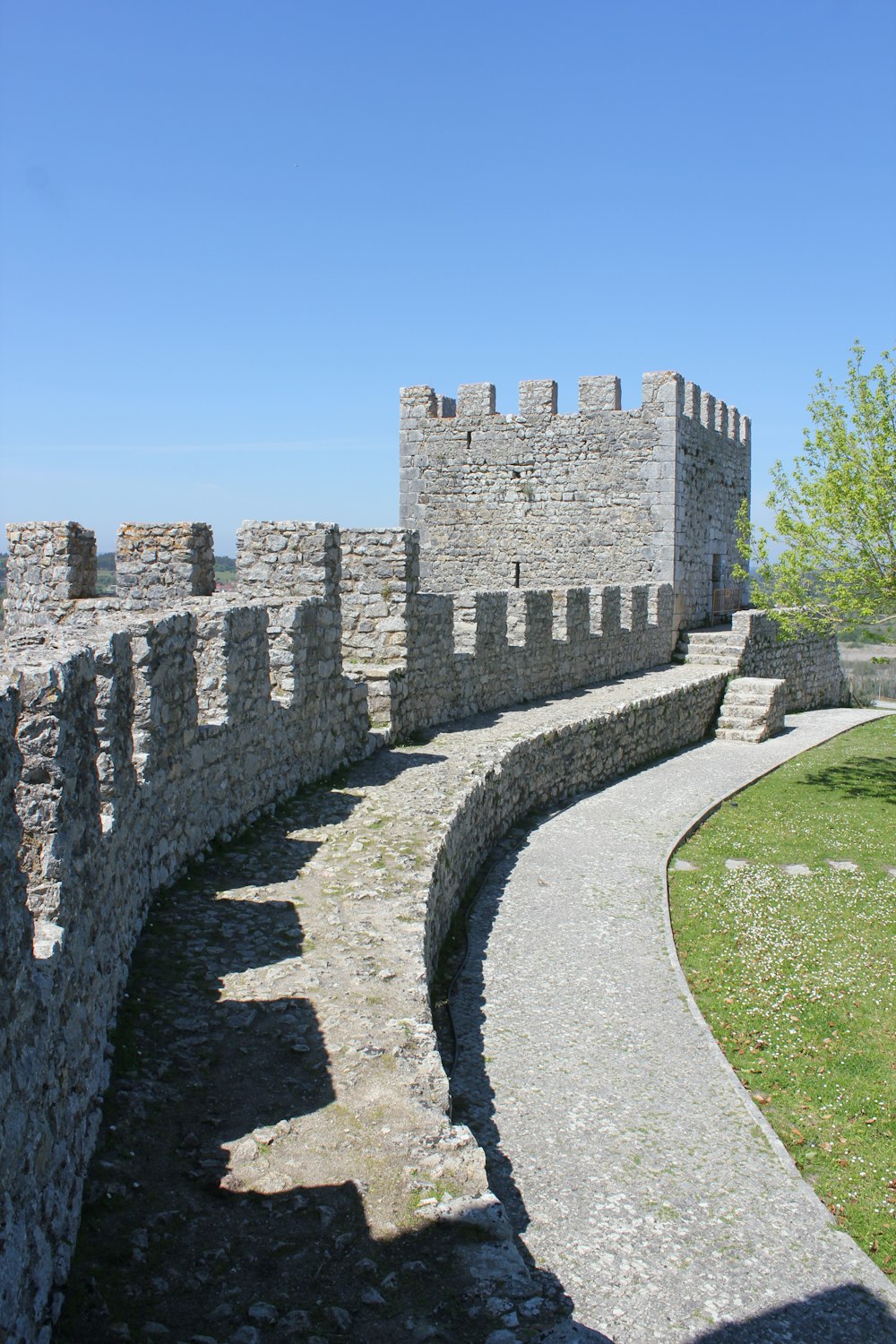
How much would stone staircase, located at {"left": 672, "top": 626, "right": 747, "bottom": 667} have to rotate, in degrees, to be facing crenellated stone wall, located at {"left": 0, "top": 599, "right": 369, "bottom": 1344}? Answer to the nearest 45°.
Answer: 0° — it already faces it

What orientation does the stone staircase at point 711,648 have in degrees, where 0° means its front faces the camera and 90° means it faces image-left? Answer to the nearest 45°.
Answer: approximately 0°

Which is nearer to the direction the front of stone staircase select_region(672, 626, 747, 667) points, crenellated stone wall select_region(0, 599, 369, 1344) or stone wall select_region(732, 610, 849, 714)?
the crenellated stone wall

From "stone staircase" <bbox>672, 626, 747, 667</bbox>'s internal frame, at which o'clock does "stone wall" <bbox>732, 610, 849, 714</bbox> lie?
The stone wall is roughly at 7 o'clock from the stone staircase.

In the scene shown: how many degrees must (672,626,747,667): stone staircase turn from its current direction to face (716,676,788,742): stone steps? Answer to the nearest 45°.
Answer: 0° — it already faces it
